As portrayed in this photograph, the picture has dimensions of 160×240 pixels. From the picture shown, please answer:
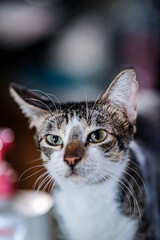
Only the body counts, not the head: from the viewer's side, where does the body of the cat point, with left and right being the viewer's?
facing the viewer and to the left of the viewer
